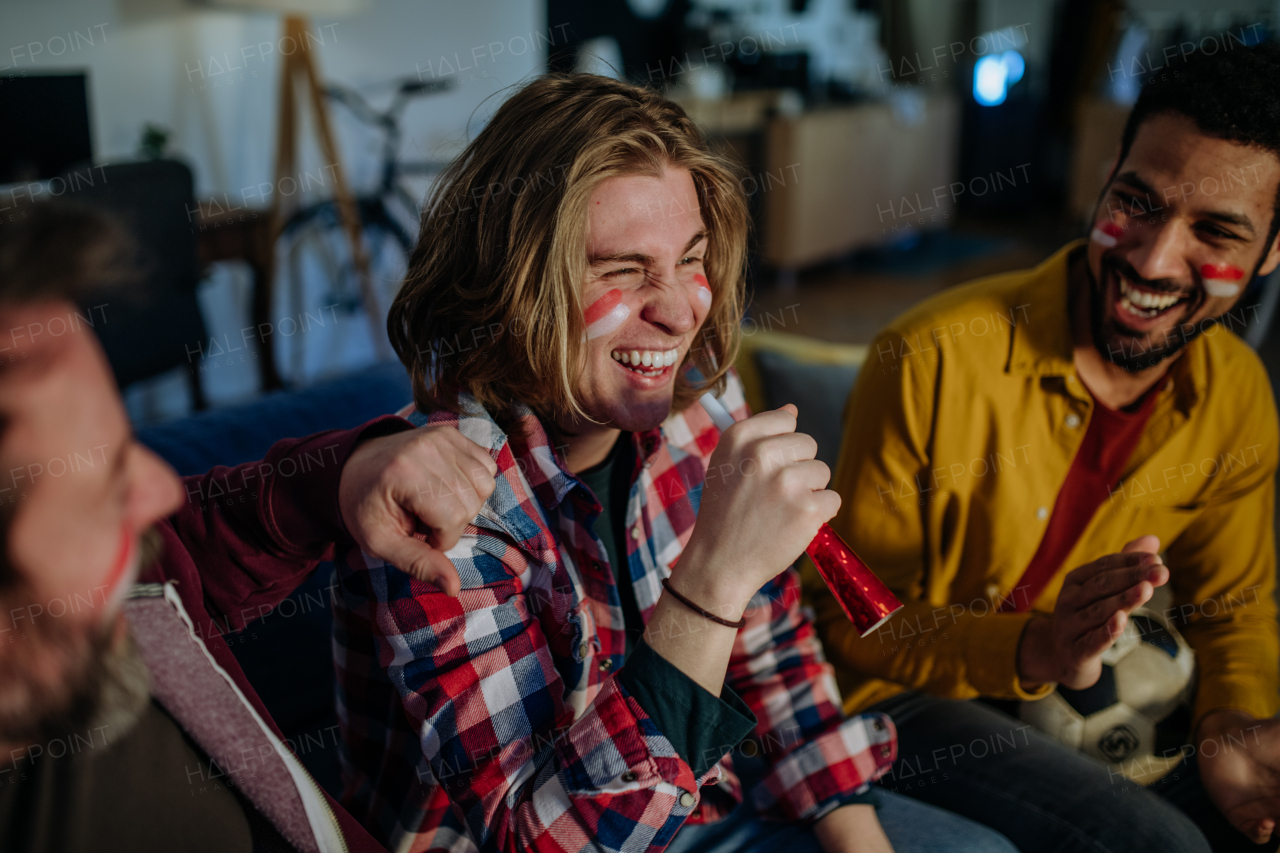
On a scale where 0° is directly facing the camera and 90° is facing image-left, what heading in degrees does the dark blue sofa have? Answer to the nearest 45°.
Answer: approximately 315°

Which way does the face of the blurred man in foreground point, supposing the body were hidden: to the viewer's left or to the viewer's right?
to the viewer's right

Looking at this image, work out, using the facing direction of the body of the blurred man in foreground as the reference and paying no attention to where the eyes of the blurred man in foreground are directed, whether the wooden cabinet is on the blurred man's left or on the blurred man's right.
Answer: on the blurred man's left
